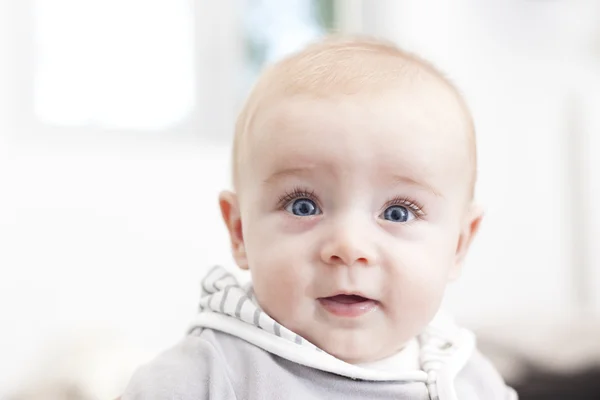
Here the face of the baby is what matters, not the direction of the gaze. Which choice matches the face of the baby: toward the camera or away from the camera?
toward the camera

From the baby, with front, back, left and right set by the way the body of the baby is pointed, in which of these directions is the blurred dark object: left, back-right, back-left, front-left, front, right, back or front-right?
back-left

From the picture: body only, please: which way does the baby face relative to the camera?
toward the camera
